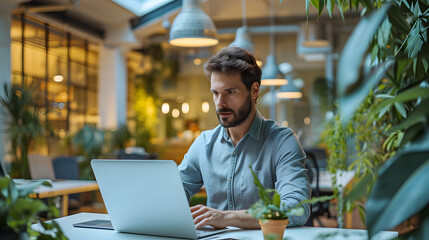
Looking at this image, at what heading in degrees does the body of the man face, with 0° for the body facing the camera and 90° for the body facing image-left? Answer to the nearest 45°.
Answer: approximately 45°

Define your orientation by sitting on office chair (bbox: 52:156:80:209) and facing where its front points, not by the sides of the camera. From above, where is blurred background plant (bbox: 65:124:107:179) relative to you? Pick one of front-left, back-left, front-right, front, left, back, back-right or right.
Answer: back

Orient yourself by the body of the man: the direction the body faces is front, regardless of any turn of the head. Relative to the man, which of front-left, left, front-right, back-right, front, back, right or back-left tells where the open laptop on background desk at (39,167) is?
right

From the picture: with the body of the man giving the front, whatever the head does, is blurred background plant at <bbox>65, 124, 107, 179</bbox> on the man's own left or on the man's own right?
on the man's own right

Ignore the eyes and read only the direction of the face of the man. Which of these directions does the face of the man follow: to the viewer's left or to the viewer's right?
to the viewer's left

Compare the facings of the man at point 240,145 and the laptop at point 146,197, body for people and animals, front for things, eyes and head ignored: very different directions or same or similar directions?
very different directions

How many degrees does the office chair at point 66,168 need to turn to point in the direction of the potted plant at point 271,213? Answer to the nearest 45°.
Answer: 0° — it already faces it

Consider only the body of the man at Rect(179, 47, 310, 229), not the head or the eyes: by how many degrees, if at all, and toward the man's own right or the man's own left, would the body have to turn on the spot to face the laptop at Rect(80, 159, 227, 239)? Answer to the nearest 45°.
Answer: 0° — they already face it

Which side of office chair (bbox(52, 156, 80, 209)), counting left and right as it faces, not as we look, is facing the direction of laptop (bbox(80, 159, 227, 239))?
front

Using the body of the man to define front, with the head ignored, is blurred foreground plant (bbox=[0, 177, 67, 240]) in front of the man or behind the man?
in front

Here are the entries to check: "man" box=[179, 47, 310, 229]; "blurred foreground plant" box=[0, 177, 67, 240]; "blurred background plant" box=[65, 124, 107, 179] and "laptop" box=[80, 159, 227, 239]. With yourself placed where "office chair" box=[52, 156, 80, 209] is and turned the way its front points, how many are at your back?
1

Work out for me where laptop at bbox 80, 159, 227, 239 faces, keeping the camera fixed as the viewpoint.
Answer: facing away from the viewer and to the right of the viewer
